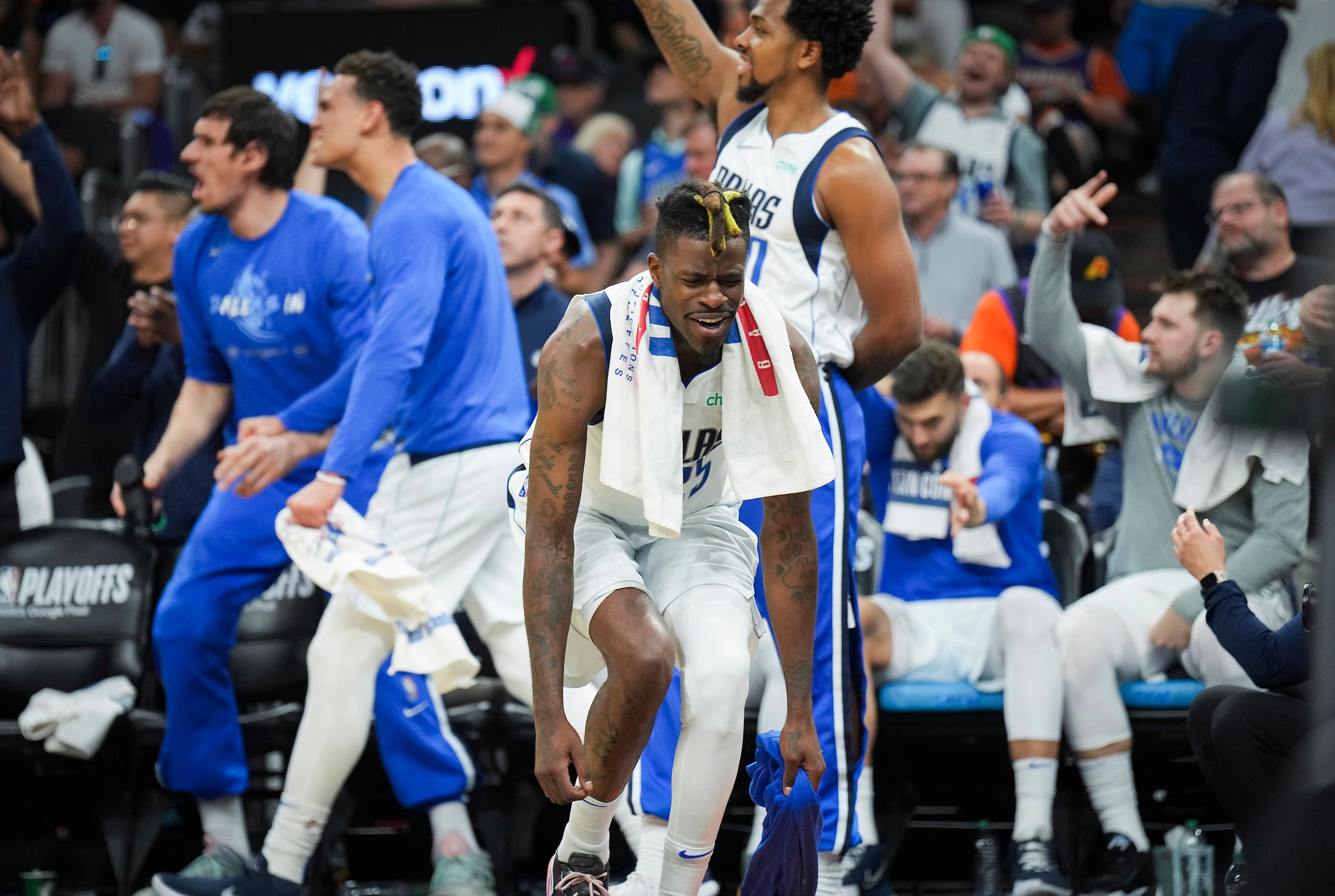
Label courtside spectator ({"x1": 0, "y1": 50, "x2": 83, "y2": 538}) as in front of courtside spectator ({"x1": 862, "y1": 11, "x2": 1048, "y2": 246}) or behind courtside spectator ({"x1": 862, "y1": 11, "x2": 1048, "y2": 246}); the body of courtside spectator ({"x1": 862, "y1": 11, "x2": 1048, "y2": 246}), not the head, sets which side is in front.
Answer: in front

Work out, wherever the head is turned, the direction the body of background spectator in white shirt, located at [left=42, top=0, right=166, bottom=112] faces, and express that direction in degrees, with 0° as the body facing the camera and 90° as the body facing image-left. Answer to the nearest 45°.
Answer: approximately 0°

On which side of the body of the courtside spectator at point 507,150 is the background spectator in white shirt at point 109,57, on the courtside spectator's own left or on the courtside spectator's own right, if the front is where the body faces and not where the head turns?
on the courtside spectator's own right

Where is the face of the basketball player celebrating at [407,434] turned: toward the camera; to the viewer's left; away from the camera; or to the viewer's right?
to the viewer's left

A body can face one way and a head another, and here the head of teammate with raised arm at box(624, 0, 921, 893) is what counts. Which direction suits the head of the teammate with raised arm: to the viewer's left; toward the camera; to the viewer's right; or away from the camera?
to the viewer's left

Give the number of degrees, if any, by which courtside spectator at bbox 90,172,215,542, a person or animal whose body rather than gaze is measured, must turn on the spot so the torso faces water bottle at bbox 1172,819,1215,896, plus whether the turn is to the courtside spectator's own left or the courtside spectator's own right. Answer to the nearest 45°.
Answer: approximately 90° to the courtside spectator's own left

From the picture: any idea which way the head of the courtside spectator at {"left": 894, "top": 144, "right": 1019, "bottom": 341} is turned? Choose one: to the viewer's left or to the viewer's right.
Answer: to the viewer's left

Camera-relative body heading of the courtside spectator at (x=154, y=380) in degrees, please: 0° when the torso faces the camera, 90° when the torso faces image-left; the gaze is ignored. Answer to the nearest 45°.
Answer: approximately 45°

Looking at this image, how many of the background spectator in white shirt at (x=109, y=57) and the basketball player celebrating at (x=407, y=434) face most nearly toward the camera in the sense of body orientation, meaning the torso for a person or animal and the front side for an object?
1

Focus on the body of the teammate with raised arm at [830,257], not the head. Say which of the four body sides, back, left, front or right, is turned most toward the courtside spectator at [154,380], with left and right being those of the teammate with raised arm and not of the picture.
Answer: right

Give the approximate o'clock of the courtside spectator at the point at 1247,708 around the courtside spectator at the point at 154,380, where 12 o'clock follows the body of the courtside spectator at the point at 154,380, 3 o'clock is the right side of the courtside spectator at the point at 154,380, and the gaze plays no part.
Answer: the courtside spectator at the point at 1247,708 is roughly at 9 o'clock from the courtside spectator at the point at 154,380.

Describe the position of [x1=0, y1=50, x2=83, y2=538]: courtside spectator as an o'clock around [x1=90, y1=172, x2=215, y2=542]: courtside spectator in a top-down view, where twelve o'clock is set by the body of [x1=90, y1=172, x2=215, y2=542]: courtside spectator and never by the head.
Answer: [x1=0, y1=50, x2=83, y2=538]: courtside spectator is roughly at 3 o'clock from [x1=90, y1=172, x2=215, y2=542]: courtside spectator.
